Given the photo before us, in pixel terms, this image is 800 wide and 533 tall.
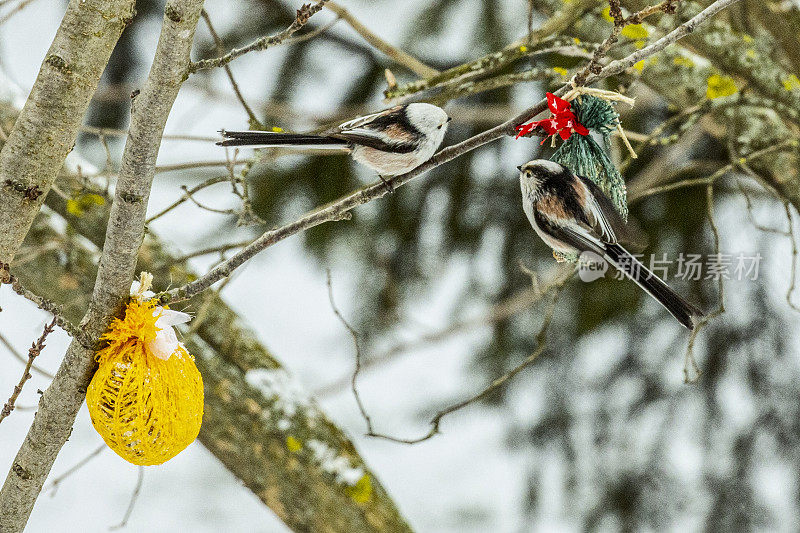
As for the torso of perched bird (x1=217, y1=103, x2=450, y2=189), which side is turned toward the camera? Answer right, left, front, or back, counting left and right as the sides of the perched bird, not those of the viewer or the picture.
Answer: right
